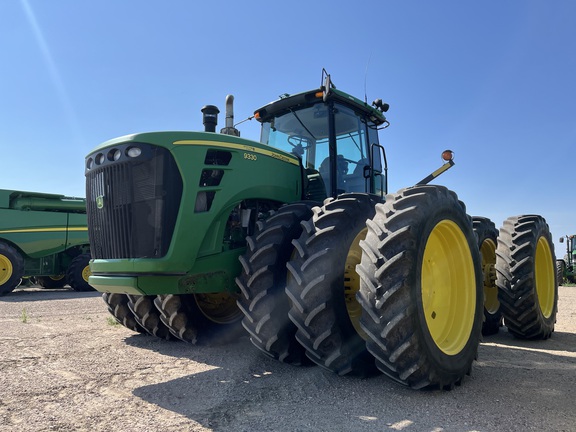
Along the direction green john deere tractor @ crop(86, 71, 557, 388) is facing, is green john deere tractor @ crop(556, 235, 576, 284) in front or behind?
behind

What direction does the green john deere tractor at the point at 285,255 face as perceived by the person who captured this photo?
facing the viewer and to the left of the viewer

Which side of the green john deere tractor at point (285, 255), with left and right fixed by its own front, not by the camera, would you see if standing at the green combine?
right
